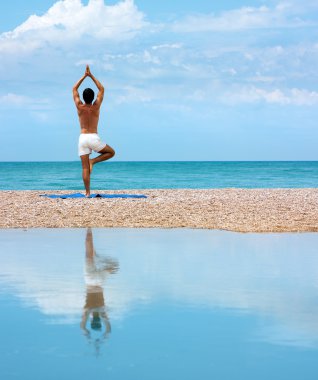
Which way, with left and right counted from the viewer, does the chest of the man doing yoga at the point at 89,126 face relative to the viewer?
facing away from the viewer
